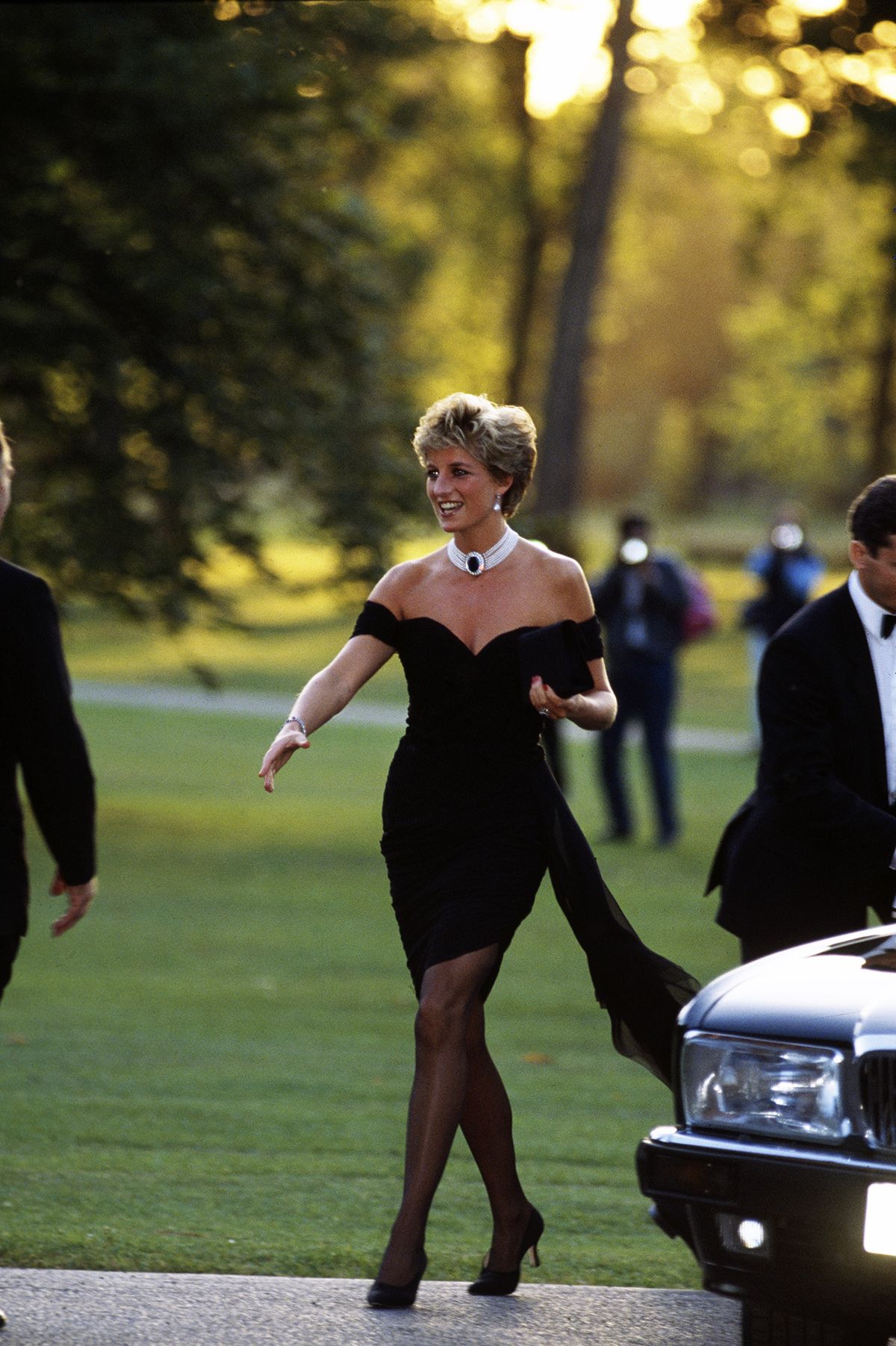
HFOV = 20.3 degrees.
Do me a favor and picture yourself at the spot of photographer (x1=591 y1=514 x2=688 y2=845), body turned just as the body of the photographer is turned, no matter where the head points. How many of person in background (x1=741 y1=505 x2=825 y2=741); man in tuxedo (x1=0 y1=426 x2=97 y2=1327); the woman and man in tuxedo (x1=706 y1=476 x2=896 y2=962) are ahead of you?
3

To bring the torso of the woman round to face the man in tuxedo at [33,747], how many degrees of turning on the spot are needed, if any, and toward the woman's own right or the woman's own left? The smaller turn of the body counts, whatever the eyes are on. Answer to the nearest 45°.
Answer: approximately 45° to the woman's own right

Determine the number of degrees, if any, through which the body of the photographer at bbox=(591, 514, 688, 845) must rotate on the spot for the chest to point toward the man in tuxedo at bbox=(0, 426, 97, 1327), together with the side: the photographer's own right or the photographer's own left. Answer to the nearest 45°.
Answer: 0° — they already face them
